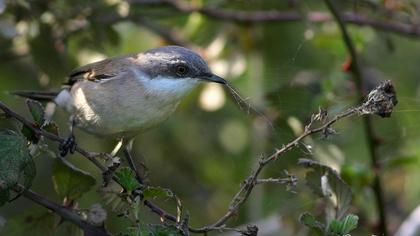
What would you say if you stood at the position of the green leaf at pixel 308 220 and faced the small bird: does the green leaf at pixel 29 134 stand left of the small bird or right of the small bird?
left

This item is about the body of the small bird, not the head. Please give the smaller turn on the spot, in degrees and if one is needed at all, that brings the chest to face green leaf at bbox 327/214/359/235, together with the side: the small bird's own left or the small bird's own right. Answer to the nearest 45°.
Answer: approximately 45° to the small bird's own right

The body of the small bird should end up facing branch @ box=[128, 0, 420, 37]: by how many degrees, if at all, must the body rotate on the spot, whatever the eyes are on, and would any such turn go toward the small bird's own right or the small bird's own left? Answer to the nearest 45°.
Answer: approximately 45° to the small bird's own left

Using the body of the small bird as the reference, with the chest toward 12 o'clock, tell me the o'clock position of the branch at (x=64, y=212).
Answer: The branch is roughly at 6 o'clock from the small bird.

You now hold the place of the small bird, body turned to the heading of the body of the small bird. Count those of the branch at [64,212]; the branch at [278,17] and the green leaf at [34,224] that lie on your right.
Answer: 2

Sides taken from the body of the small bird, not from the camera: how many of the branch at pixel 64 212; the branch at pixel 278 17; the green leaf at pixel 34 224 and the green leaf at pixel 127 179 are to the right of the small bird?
3

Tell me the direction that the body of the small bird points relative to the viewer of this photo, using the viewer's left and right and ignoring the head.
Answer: facing to the right of the viewer

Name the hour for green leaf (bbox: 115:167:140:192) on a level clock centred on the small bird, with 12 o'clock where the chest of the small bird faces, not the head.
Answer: The green leaf is roughly at 3 o'clock from the small bird.

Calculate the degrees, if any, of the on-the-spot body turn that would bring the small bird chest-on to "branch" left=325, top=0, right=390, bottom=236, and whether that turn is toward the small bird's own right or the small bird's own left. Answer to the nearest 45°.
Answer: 0° — it already faces it
